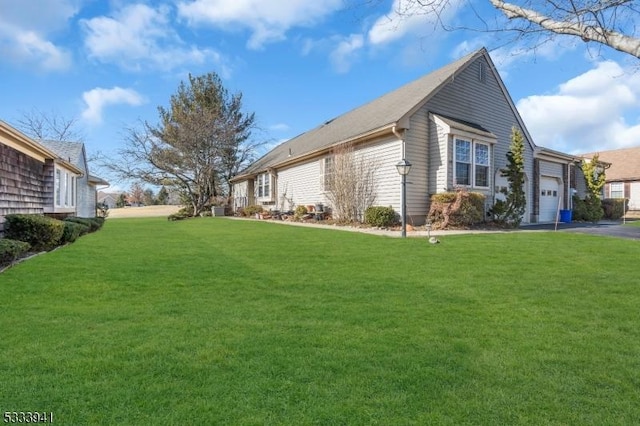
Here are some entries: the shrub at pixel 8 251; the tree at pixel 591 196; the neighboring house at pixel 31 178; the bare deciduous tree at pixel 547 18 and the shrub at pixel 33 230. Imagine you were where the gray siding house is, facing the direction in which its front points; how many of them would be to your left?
1

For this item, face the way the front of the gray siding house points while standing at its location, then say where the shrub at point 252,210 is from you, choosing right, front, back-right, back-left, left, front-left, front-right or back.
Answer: back

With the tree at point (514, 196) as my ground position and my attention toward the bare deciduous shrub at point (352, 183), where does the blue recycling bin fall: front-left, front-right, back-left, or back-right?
back-right

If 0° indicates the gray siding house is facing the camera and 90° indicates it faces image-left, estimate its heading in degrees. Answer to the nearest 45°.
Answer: approximately 315°

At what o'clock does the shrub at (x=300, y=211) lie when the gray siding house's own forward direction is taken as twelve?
The shrub is roughly at 5 o'clock from the gray siding house.

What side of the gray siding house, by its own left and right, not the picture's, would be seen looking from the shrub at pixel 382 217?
right

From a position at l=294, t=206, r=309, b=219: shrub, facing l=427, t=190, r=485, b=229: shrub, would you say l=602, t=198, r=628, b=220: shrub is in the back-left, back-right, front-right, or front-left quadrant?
front-left

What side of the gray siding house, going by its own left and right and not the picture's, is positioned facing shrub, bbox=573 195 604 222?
left

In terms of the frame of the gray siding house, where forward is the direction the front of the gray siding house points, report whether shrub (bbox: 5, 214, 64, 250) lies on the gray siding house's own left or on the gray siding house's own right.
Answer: on the gray siding house's own right

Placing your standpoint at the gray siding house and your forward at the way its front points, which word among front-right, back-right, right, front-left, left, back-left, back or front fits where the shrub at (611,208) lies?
left

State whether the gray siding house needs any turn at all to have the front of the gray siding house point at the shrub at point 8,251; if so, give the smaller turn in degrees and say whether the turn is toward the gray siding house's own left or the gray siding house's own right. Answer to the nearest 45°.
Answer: approximately 90° to the gray siding house's own right

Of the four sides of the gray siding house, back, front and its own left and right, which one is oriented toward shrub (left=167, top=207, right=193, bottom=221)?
back

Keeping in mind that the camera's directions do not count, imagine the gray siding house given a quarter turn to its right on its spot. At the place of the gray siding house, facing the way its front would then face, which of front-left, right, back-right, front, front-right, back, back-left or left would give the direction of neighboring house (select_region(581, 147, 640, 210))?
back
